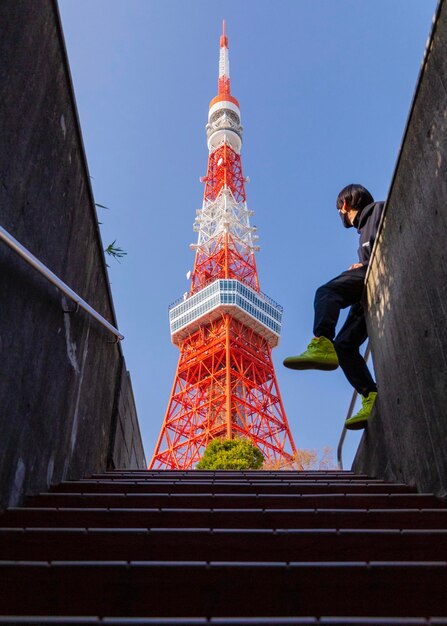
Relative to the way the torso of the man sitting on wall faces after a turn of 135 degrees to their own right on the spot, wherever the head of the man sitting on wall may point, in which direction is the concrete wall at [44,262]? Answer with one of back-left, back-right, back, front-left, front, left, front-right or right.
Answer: back

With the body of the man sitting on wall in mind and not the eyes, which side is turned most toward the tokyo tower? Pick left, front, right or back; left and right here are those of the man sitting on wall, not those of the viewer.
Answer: right

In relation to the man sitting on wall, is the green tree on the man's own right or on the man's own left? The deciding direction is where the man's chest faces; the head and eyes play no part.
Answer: on the man's own right

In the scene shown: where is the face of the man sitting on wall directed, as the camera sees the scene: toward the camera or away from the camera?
away from the camera

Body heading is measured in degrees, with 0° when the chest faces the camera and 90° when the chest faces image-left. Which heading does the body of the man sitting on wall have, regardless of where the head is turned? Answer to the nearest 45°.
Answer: approximately 90°
